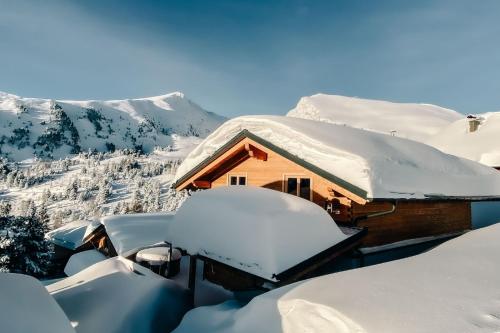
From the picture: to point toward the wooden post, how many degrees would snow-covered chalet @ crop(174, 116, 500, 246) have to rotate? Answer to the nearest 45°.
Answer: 0° — it already faces it

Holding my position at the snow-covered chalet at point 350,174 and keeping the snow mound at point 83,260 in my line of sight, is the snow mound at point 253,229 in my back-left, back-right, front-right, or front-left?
front-left

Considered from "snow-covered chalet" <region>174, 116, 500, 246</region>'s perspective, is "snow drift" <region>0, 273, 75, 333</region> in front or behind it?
in front

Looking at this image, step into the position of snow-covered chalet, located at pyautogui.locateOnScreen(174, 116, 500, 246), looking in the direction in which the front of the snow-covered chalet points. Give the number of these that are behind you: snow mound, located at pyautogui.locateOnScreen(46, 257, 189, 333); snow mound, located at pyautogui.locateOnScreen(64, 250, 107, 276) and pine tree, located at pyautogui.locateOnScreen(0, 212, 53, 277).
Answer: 0

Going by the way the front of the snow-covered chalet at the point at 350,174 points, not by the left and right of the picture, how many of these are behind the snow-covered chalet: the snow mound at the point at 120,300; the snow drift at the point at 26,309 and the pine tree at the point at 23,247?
0

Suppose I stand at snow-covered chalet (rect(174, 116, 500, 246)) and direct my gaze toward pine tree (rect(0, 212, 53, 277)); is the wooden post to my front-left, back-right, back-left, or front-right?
front-left

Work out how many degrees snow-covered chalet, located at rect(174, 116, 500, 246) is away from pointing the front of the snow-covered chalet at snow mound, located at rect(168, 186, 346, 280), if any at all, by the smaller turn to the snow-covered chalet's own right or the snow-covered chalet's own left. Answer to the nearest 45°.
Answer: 0° — it already faces it

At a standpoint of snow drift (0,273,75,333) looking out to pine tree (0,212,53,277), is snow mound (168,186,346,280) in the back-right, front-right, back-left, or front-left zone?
front-right

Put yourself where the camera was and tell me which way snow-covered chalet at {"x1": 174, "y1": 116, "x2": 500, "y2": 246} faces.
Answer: facing the viewer and to the left of the viewer

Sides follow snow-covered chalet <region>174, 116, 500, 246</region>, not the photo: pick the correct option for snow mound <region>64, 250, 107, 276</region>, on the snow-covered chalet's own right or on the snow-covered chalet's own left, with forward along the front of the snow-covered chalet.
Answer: on the snow-covered chalet's own right

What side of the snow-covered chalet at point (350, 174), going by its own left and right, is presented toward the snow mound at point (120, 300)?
front

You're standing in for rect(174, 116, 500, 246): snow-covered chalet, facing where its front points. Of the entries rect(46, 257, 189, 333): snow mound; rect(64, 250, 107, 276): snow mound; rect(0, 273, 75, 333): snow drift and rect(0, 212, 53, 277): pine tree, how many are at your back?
0
